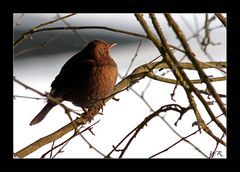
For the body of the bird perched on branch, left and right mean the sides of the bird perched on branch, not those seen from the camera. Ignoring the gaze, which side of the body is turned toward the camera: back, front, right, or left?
right
